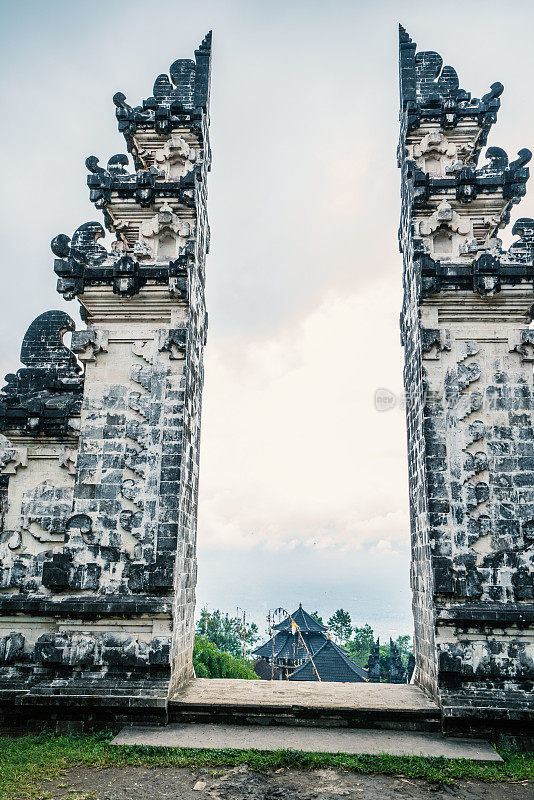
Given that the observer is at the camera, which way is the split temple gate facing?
facing the viewer

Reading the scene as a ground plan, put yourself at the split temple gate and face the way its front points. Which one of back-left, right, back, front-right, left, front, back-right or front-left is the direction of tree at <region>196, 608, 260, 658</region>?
back

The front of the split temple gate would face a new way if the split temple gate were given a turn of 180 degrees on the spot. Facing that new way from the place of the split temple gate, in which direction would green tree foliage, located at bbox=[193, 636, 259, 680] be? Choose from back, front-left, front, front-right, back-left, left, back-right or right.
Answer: front
